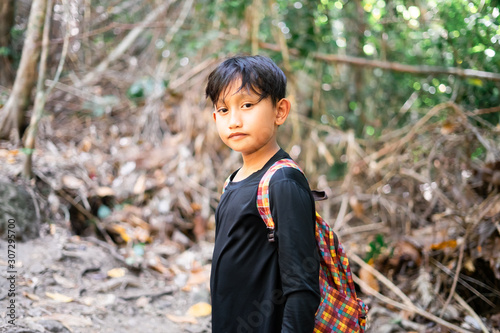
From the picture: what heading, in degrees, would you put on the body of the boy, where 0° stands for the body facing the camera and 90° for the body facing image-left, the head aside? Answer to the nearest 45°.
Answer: approximately 45°

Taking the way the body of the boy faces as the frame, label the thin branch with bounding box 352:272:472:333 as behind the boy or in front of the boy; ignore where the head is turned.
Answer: behind

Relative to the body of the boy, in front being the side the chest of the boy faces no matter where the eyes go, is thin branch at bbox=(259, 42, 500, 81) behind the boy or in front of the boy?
behind

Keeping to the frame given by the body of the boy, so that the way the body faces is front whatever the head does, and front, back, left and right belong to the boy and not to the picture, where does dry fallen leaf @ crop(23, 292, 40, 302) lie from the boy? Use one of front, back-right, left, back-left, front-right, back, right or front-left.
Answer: right

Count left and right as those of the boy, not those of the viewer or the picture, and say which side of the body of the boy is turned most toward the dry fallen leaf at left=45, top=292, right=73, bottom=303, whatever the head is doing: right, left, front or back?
right

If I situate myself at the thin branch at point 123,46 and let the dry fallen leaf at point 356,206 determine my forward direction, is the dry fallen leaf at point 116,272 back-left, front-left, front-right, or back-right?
front-right

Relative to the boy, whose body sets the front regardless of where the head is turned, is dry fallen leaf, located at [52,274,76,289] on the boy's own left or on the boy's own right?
on the boy's own right

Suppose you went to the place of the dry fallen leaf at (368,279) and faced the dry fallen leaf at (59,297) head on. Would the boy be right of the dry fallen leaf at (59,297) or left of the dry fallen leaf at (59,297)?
left

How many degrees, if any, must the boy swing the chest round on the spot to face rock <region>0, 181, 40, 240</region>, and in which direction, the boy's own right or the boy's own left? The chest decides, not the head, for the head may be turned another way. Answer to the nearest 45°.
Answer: approximately 90° to the boy's own right
